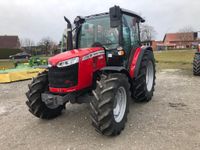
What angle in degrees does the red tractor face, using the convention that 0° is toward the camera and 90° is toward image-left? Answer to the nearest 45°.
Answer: approximately 45°
